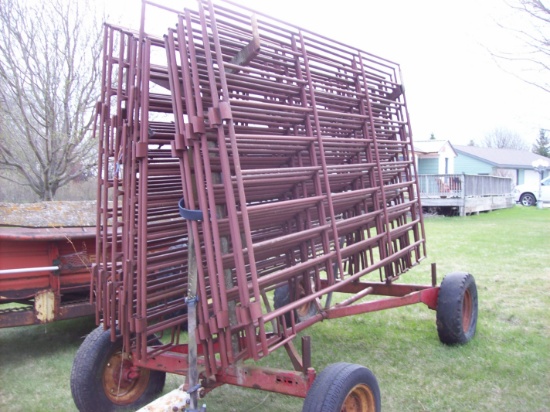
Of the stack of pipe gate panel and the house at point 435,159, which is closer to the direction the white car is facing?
the house

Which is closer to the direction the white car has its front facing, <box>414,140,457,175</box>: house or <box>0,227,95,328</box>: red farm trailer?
the house

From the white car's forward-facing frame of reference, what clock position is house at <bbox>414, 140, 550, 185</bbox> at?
The house is roughly at 2 o'clock from the white car.

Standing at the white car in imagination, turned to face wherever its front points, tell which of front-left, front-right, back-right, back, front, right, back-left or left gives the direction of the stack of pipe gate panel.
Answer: left

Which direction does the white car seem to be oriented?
to the viewer's left

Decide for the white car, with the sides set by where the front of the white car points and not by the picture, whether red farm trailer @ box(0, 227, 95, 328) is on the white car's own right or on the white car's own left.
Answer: on the white car's own left

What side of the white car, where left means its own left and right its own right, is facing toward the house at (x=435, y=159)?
front
